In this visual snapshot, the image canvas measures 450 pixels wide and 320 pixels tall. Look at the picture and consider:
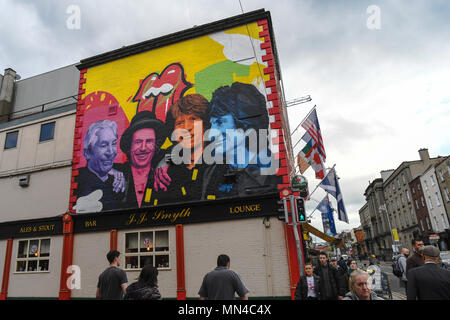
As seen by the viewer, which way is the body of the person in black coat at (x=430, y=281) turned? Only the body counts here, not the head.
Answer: away from the camera

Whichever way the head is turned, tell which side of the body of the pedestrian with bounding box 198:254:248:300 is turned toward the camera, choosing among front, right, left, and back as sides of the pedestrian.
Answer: back

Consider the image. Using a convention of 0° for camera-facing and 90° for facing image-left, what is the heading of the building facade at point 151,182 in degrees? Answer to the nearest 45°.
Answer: approximately 45°

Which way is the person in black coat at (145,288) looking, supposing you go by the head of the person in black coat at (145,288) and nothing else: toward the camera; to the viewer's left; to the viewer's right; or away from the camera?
away from the camera

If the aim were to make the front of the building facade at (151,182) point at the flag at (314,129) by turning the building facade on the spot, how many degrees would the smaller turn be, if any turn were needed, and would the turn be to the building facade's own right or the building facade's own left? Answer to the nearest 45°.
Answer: approximately 135° to the building facade's own left

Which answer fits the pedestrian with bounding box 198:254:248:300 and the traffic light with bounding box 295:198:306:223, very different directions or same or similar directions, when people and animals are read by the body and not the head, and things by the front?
very different directions

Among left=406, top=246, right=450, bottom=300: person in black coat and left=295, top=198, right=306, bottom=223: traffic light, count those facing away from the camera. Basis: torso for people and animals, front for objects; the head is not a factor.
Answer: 1

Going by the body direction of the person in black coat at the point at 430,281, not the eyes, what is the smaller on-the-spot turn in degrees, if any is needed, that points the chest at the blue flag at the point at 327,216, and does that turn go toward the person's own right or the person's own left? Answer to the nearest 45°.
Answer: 0° — they already face it

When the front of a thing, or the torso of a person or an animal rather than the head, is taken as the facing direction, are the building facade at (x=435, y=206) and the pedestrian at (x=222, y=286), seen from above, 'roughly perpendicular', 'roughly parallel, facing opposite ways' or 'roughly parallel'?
roughly perpendicular

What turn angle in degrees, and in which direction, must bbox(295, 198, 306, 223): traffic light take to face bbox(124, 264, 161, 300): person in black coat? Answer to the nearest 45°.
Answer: approximately 45° to its right

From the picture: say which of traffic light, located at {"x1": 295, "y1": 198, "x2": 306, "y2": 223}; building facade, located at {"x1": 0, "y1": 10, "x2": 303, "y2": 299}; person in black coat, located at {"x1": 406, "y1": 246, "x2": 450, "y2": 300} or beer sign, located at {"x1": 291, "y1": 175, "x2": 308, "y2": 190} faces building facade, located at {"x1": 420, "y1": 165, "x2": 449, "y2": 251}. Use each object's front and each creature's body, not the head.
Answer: the person in black coat

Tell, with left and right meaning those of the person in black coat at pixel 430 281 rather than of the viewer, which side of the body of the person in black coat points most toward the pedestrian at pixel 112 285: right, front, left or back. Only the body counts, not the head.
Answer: left

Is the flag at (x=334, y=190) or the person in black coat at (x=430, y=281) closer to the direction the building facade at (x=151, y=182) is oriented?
the person in black coat

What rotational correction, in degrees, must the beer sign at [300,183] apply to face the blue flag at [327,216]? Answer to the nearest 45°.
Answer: approximately 180°

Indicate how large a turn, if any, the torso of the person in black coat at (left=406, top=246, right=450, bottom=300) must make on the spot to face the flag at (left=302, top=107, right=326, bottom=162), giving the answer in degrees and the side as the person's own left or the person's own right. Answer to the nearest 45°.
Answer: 0° — they already face it

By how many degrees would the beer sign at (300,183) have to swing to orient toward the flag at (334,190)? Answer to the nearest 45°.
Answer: approximately 135° to its left
